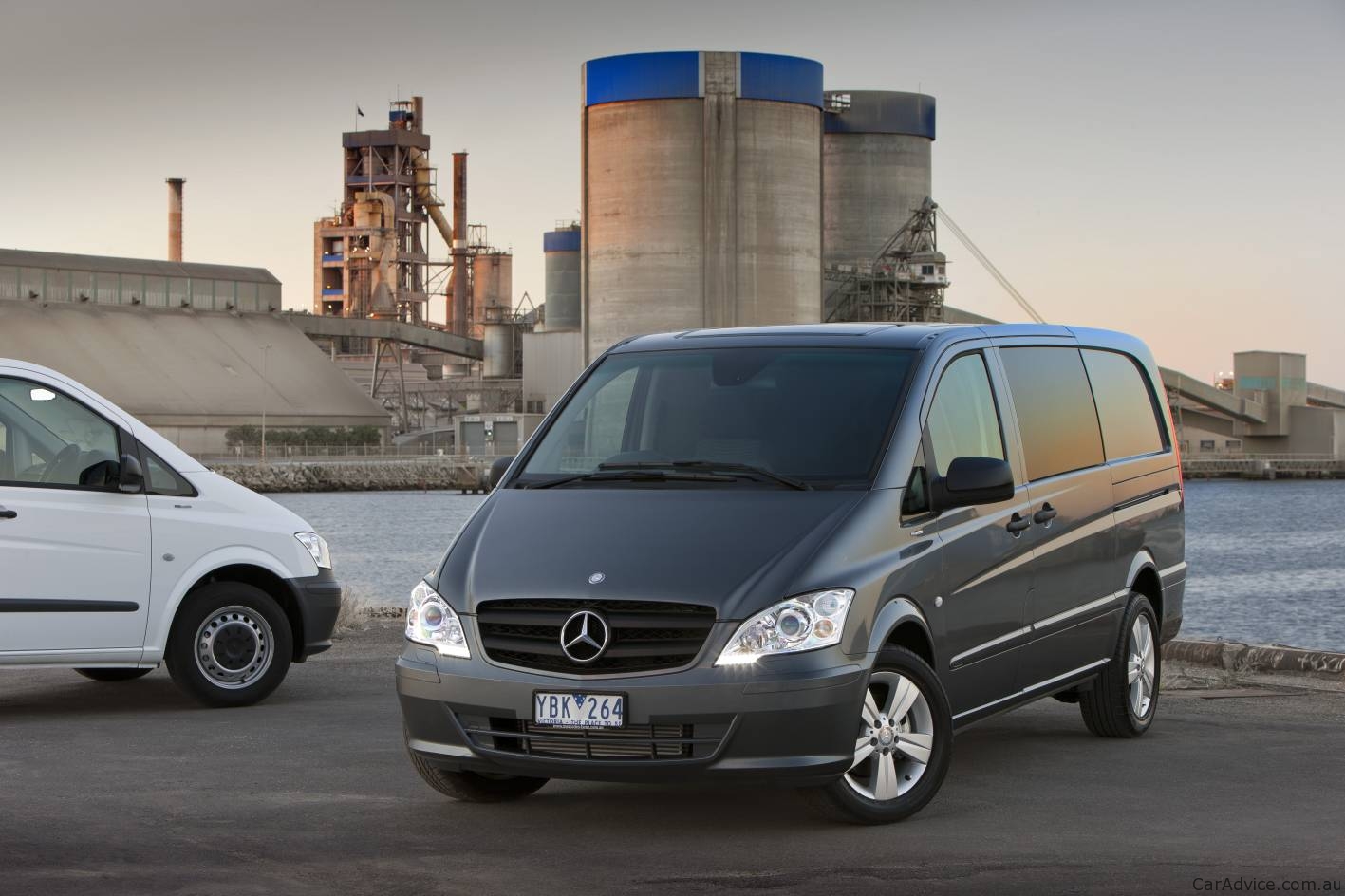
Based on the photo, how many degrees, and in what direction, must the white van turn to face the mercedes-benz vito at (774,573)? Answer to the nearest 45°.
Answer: approximately 45° to its right

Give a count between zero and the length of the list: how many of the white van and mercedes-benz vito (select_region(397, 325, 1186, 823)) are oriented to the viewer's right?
1

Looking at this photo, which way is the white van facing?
to the viewer's right

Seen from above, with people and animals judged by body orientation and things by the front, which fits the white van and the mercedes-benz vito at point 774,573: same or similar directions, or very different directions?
very different directions

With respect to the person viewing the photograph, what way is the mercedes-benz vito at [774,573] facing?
facing the viewer and to the left of the viewer

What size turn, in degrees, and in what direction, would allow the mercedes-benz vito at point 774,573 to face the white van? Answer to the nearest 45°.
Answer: approximately 90° to its right
